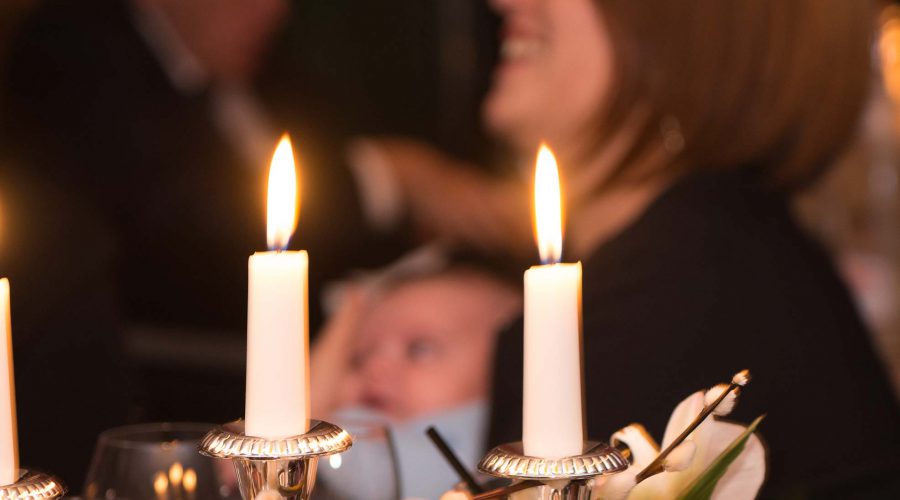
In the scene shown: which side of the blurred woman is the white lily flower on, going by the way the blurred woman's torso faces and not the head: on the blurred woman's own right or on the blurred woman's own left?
on the blurred woman's own left

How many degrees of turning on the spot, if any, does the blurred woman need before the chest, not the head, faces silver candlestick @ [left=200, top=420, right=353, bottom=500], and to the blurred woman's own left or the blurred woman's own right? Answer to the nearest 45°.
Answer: approximately 90° to the blurred woman's own left

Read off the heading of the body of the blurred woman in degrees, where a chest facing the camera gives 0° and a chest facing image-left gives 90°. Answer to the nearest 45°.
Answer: approximately 90°

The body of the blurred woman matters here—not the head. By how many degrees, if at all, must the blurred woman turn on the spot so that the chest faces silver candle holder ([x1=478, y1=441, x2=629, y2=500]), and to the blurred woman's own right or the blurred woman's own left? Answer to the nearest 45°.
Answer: approximately 90° to the blurred woman's own left

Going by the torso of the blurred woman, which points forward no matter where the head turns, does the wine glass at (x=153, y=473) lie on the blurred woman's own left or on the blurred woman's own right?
on the blurred woman's own left

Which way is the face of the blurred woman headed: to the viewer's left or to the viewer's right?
to the viewer's left
